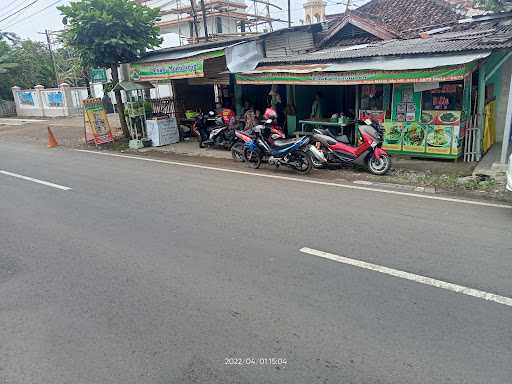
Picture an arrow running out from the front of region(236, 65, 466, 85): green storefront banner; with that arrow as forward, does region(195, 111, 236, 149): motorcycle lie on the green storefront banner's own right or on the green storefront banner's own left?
on the green storefront banner's own right

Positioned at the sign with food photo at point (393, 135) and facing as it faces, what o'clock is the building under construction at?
The building under construction is roughly at 5 o'clock from the sign with food photo.

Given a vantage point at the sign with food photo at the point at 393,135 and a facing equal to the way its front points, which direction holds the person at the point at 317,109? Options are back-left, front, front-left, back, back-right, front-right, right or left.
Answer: back-right

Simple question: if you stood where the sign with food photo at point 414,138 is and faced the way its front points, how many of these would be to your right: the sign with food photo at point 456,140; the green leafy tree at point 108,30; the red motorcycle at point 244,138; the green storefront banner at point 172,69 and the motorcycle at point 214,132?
4

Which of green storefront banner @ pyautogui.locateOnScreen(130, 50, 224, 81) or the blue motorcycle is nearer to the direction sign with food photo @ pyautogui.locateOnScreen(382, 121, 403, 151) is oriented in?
the blue motorcycle

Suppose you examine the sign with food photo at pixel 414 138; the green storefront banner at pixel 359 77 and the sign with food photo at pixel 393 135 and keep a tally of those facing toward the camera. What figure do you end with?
3

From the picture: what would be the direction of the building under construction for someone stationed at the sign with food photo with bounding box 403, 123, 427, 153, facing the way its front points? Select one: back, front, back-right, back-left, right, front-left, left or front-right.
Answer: back-right

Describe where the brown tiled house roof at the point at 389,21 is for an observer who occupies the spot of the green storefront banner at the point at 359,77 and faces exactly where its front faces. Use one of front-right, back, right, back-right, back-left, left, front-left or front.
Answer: back

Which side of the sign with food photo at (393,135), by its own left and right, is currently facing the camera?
front

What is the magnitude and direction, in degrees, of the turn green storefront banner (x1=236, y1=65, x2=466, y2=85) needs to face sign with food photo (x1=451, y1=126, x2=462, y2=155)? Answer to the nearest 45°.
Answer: approximately 90° to its left

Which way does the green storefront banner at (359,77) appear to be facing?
toward the camera

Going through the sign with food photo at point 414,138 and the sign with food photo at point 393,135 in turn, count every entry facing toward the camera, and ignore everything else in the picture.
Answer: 2

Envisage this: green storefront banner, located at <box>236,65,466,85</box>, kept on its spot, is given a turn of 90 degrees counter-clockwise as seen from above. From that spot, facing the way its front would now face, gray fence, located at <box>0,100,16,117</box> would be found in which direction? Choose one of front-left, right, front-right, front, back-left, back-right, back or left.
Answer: back-left
